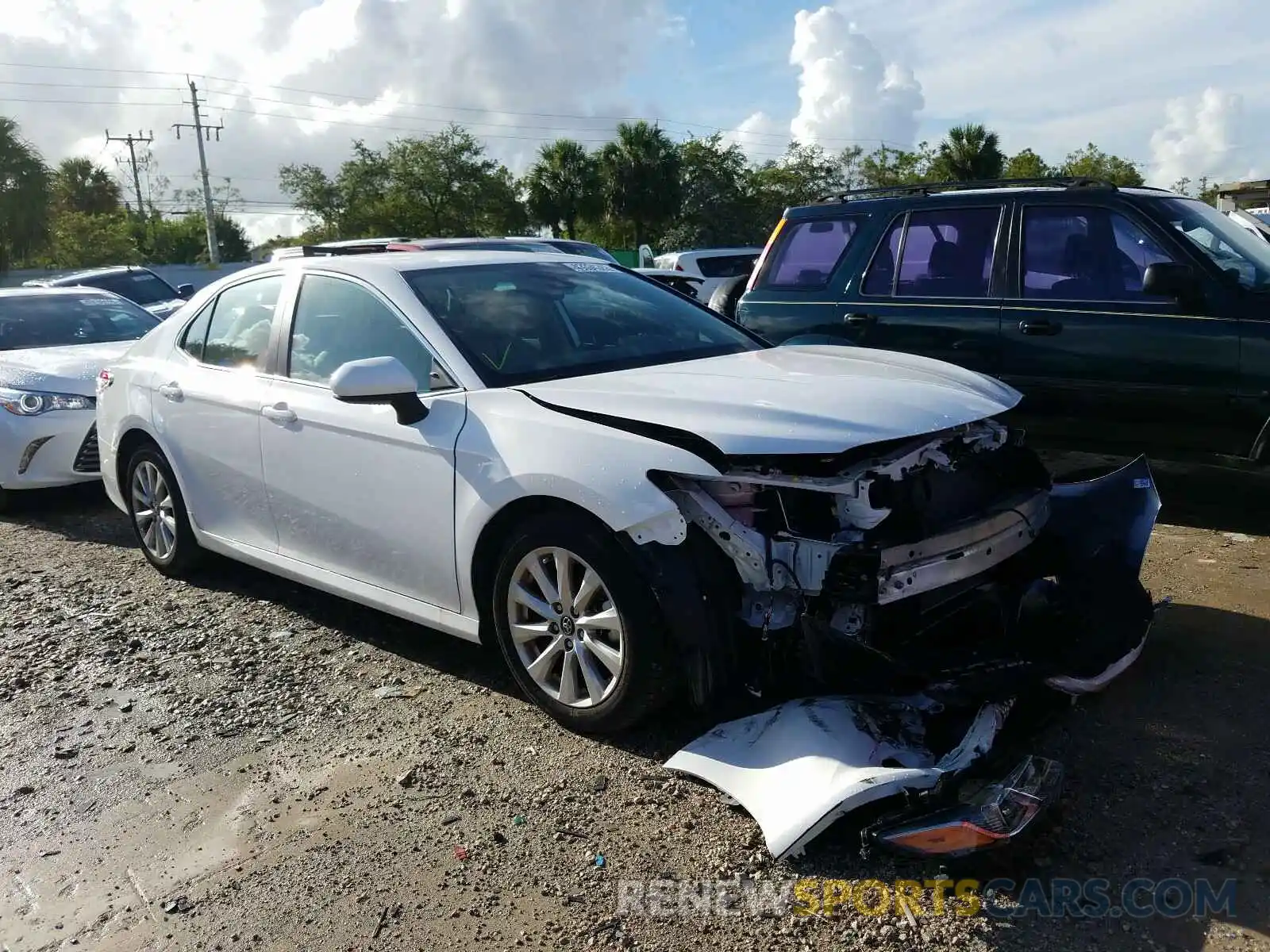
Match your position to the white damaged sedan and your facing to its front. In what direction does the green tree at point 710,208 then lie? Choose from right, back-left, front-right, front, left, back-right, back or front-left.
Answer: back-left

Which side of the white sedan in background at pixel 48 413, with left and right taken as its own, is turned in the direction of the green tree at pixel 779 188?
left

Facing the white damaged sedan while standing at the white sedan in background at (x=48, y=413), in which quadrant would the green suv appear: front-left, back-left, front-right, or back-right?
front-left

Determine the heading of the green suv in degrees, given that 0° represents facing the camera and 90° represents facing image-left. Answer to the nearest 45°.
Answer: approximately 315°

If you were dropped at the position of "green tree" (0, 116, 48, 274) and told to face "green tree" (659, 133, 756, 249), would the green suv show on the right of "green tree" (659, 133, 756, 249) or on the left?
right

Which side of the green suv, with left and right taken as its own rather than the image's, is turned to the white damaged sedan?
right

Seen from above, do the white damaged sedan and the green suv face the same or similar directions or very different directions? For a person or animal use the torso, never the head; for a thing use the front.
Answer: same or similar directions

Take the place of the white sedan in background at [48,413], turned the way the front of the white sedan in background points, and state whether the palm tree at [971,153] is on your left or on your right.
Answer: on your left

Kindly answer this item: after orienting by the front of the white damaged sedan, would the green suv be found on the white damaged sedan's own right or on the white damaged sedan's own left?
on the white damaged sedan's own left

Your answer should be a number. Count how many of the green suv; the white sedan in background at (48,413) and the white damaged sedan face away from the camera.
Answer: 0
